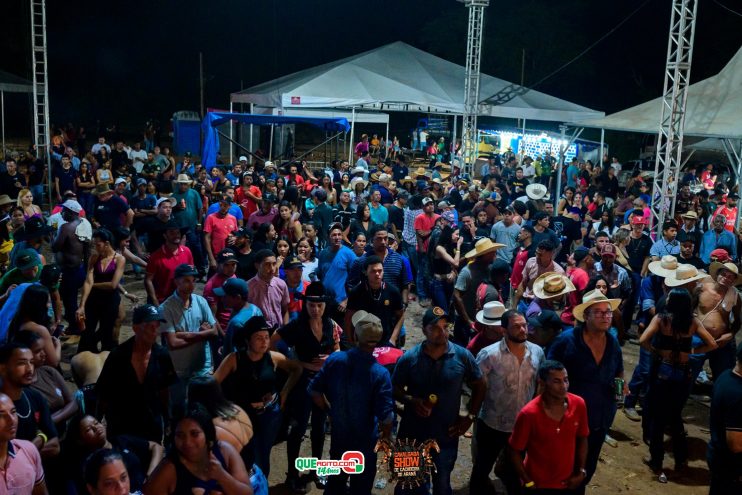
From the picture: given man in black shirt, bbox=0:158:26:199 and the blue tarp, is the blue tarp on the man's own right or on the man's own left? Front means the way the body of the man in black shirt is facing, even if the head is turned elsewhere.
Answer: on the man's own left

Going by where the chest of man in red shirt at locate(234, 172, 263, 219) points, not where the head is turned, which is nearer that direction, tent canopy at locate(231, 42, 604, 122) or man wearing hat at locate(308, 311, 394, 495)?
the man wearing hat

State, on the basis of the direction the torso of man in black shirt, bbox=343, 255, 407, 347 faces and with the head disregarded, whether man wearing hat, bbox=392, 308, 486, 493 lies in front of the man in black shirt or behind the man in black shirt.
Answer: in front

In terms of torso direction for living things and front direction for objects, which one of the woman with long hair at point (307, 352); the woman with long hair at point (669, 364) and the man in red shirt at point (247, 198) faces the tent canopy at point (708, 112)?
the woman with long hair at point (669, 364)

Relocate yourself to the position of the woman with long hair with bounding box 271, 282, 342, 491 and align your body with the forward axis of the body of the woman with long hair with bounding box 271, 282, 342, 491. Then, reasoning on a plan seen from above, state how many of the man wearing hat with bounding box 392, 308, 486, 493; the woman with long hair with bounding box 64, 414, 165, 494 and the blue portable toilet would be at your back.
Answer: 1

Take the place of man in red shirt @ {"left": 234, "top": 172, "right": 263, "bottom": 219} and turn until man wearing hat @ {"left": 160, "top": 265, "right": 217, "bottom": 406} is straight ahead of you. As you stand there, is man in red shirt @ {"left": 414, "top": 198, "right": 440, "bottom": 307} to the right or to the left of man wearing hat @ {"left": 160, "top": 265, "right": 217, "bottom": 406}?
left

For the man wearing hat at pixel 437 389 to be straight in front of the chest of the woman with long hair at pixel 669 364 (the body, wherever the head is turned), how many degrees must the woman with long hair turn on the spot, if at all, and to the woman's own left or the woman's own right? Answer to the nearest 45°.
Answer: approximately 135° to the woman's own left

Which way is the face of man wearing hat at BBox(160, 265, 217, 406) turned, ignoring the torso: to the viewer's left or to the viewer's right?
to the viewer's right

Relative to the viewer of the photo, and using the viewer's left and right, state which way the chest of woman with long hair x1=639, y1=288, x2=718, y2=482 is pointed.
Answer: facing away from the viewer

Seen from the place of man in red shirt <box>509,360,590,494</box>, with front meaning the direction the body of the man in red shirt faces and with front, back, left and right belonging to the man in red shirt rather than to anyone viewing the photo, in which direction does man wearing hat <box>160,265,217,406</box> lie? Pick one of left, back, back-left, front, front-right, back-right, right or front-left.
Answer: back-right

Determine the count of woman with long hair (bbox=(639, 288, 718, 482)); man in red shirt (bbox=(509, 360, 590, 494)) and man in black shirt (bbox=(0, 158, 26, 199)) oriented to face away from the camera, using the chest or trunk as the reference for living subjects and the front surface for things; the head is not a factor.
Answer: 1

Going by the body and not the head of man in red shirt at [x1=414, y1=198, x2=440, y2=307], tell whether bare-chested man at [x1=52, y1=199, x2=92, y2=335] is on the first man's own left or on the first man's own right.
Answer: on the first man's own right

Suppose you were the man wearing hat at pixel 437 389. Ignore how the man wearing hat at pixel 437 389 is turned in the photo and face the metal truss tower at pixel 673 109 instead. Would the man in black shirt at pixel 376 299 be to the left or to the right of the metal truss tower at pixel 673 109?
left

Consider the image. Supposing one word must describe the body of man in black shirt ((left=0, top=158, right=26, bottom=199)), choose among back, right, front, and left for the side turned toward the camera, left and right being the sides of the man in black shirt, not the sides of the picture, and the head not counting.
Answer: front
